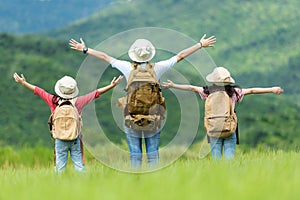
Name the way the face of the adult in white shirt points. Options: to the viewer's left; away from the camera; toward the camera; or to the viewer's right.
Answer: away from the camera

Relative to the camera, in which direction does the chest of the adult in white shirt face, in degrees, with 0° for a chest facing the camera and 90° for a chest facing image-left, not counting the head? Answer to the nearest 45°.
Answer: approximately 180°
